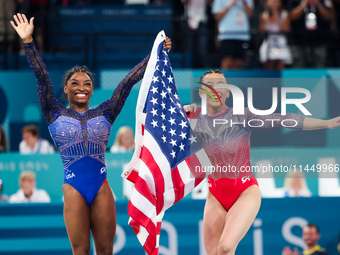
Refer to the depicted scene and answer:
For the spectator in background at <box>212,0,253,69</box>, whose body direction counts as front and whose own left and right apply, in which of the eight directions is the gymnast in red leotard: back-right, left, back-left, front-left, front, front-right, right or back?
front

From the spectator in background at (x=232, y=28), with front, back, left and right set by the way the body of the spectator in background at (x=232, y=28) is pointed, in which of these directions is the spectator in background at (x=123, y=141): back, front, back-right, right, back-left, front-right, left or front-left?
front-right

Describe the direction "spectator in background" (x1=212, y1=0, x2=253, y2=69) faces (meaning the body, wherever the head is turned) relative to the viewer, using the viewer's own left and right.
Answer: facing the viewer

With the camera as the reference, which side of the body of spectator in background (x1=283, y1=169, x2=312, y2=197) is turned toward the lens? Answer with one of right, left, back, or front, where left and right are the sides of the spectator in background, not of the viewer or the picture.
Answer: front

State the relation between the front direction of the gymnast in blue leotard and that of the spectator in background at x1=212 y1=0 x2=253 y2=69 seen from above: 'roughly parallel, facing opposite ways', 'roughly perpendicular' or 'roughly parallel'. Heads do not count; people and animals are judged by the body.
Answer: roughly parallel

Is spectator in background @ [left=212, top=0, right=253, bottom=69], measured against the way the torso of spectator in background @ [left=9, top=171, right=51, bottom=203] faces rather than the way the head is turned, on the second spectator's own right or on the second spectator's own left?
on the second spectator's own left

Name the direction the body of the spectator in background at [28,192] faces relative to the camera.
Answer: toward the camera

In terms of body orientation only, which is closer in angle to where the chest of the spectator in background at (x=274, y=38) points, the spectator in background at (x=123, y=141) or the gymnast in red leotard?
the gymnast in red leotard

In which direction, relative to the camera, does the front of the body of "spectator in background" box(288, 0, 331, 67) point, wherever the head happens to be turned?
toward the camera

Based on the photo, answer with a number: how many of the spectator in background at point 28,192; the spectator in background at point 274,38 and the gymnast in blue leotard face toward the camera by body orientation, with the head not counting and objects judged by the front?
3

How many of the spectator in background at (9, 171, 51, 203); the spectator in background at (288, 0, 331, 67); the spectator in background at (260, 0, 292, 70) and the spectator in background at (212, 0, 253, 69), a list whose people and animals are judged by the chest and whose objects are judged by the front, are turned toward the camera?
4
